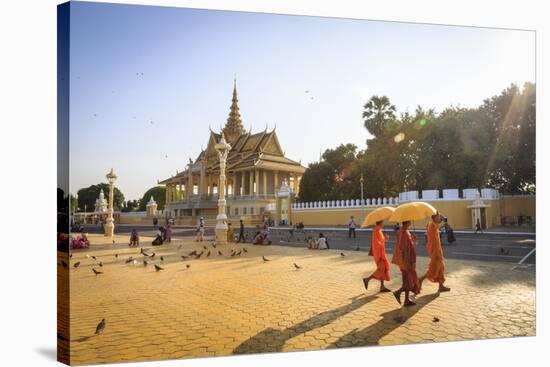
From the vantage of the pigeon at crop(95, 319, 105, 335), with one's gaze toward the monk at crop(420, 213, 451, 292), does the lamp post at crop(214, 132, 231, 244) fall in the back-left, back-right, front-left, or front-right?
front-left

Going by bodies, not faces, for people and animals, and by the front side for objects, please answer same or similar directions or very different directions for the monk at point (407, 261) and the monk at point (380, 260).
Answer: same or similar directions

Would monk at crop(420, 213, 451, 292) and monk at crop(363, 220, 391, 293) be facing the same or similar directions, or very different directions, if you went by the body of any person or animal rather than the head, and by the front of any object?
same or similar directions
